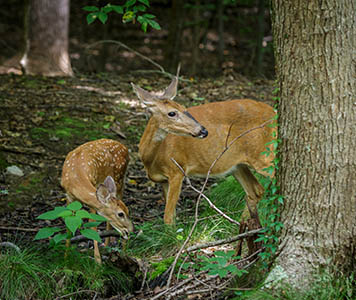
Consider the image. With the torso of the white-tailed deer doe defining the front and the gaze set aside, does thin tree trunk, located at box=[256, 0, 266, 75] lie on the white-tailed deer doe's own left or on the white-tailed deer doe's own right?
on the white-tailed deer doe's own right

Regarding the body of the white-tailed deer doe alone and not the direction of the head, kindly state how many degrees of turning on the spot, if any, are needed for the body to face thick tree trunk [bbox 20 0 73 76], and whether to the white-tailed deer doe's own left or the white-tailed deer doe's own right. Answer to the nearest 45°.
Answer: approximately 45° to the white-tailed deer doe's own right

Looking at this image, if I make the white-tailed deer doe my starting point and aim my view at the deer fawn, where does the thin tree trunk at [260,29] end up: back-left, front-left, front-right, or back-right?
back-right

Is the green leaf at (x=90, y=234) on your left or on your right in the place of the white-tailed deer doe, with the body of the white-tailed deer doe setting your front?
on your left

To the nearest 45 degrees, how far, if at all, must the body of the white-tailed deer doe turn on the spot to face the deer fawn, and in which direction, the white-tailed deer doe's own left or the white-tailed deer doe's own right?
approximately 45° to the white-tailed deer doe's own left

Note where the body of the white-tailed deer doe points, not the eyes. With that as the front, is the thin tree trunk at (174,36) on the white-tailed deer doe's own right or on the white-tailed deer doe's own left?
on the white-tailed deer doe's own right

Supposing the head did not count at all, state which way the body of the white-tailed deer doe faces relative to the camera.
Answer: to the viewer's left
